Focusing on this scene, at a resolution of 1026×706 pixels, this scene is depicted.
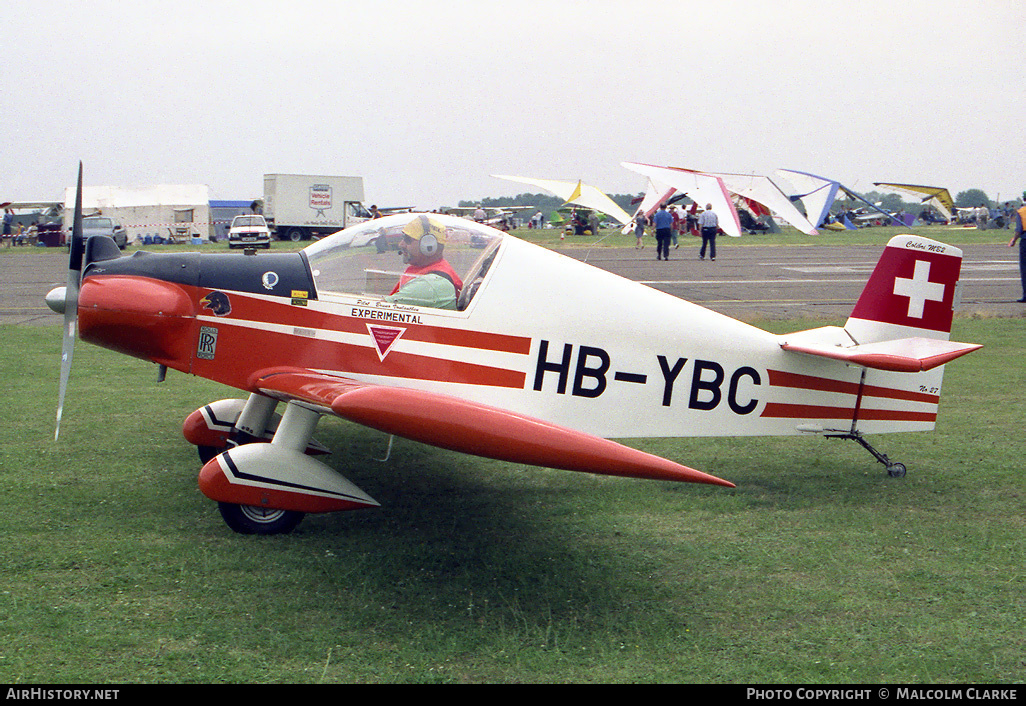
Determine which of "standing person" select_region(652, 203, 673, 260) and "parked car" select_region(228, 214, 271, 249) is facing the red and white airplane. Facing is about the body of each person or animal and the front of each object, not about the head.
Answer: the parked car

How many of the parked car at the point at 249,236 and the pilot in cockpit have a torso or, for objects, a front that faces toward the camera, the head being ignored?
1

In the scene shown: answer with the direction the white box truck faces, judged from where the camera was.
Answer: facing to the right of the viewer

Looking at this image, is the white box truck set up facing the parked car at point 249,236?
no

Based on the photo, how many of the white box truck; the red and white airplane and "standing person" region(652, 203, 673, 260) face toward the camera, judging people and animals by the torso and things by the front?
0

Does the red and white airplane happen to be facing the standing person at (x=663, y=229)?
no

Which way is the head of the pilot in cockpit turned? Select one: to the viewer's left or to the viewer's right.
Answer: to the viewer's left

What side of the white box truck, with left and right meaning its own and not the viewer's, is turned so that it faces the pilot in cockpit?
right

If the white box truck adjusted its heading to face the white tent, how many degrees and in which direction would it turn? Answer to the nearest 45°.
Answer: approximately 180°

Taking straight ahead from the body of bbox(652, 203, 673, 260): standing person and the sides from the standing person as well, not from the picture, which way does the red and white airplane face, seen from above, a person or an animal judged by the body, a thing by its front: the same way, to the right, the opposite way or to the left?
to the left

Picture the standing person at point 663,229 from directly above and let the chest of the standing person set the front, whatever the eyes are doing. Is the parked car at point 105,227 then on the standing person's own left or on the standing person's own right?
on the standing person's own left

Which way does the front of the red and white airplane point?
to the viewer's left

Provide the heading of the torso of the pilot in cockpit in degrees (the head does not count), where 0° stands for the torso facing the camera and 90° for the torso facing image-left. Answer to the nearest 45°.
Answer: approximately 90°
